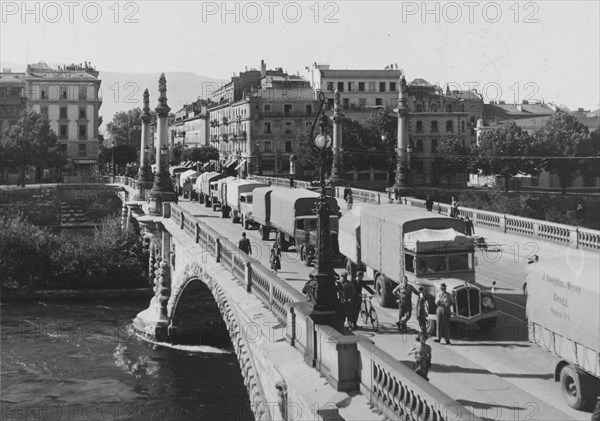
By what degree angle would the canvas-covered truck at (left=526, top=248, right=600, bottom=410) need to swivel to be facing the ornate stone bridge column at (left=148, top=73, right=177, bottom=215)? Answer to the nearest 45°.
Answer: approximately 180°

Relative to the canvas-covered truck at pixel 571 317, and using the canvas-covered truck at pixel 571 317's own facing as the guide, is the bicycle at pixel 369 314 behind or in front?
behind

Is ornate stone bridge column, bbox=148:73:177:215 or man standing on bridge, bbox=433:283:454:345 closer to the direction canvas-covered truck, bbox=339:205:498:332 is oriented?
the man standing on bridge

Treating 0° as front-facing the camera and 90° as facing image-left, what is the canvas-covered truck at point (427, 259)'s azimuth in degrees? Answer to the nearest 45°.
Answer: approximately 315°

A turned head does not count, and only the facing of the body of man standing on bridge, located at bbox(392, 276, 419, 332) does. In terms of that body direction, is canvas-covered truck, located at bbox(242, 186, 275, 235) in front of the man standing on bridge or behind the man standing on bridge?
behind

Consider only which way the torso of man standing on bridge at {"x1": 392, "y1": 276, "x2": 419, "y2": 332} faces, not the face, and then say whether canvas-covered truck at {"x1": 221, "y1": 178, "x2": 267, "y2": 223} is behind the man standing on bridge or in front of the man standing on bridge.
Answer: behind

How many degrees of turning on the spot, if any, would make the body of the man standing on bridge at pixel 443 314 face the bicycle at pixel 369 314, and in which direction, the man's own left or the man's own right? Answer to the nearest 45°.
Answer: approximately 90° to the man's own right
